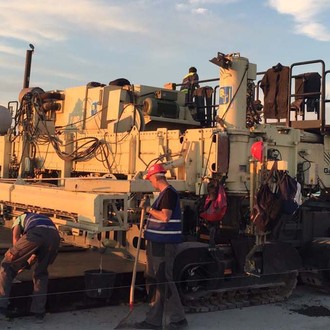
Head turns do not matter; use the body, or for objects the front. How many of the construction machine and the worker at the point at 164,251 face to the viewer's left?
1

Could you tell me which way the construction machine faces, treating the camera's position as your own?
facing away from the viewer and to the right of the viewer

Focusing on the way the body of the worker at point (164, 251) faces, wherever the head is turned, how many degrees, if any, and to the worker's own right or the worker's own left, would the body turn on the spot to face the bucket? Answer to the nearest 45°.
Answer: approximately 45° to the worker's own right

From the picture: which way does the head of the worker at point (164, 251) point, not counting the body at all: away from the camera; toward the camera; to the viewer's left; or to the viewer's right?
to the viewer's left

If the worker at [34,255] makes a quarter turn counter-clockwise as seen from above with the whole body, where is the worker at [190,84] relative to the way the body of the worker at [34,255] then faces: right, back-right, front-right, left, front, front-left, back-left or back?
back

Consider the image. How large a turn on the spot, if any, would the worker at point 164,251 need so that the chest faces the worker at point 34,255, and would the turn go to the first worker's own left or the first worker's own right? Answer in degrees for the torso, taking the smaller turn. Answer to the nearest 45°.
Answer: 0° — they already face them

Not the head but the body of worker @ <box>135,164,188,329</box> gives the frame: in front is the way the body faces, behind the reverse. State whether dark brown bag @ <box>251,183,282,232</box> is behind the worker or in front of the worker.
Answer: behind

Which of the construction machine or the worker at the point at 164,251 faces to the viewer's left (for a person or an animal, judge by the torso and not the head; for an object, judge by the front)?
the worker

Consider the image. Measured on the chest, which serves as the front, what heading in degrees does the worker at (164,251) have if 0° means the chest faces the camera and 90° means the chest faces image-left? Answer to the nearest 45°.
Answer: approximately 90°

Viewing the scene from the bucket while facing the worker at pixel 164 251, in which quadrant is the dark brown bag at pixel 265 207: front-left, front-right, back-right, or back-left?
front-left

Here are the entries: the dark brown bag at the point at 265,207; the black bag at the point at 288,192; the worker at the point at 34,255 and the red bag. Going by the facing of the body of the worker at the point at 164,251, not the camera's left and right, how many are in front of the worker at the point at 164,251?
1

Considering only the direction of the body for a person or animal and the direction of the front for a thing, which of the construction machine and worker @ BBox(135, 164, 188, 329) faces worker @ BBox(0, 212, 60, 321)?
worker @ BBox(135, 164, 188, 329)
